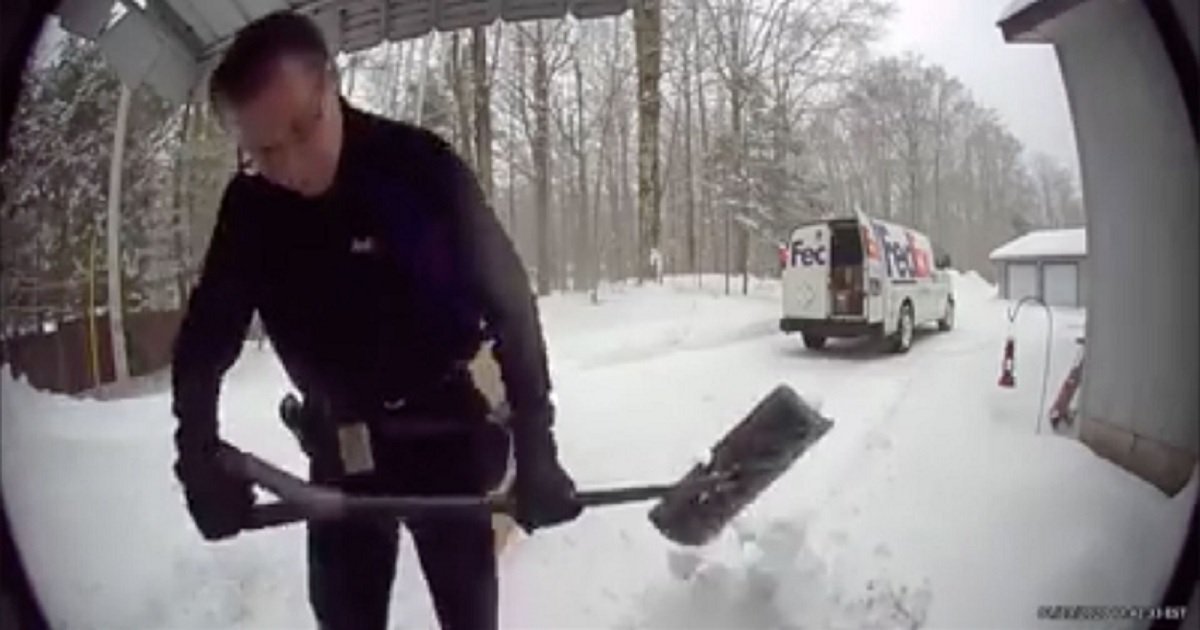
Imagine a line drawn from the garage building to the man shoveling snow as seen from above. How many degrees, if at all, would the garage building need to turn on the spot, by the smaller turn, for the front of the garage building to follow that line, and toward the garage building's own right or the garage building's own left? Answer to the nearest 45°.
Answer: approximately 45° to the garage building's own right

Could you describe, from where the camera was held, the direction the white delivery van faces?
facing away from the viewer and to the right of the viewer

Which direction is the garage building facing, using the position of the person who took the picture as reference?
facing the viewer

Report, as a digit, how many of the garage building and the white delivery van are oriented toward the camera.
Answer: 1
